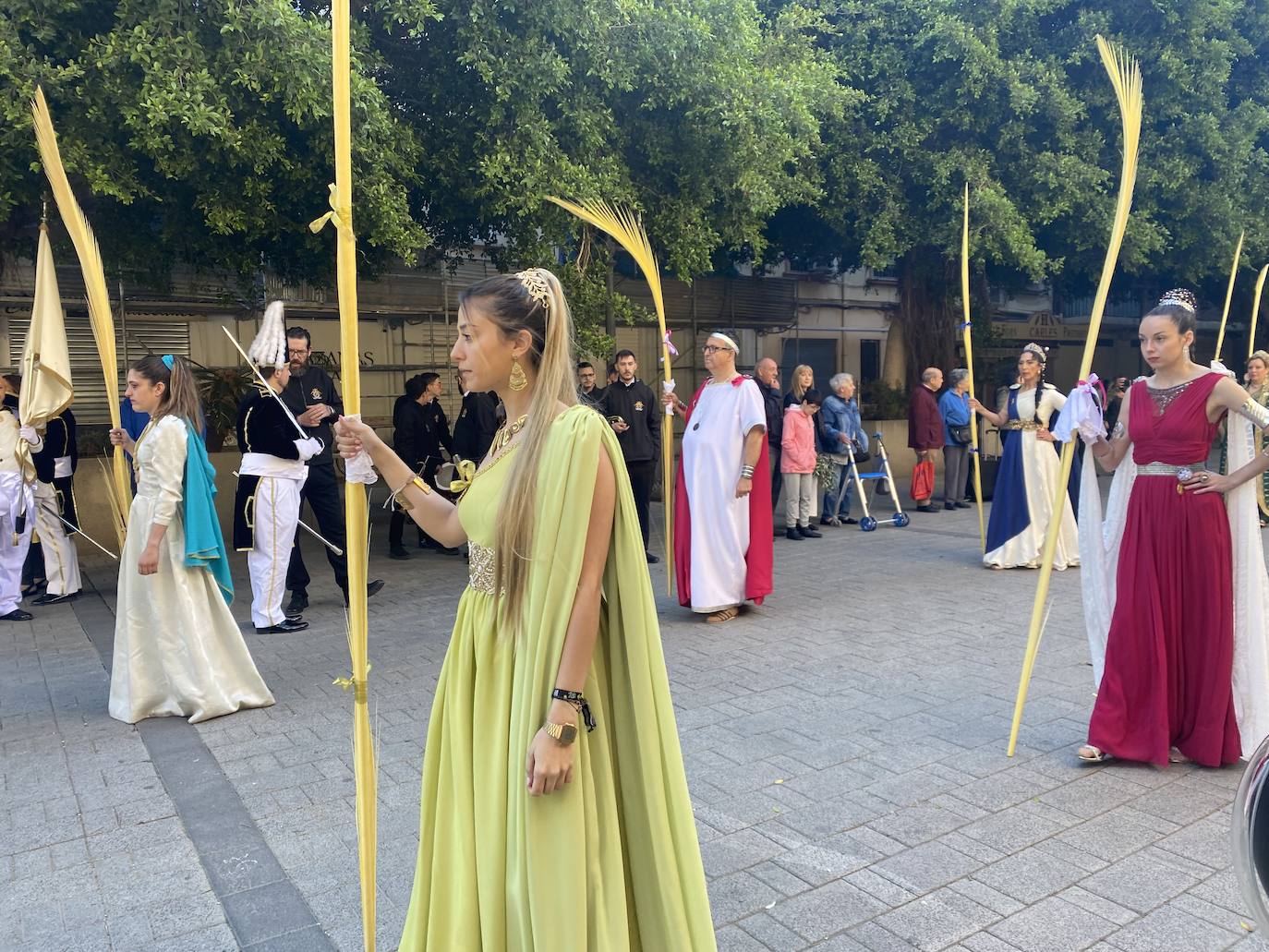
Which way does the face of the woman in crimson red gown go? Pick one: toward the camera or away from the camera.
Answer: toward the camera

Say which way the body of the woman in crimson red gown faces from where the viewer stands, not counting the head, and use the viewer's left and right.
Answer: facing the viewer and to the left of the viewer

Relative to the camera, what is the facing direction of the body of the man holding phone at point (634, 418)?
toward the camera

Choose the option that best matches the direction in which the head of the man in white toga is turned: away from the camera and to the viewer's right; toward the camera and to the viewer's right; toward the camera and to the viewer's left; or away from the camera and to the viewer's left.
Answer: toward the camera and to the viewer's left

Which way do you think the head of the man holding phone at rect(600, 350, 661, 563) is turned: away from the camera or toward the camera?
toward the camera

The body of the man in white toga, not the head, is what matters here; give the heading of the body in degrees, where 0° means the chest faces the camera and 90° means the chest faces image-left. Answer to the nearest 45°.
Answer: approximately 45°

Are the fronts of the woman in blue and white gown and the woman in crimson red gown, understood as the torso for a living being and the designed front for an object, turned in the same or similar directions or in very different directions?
same or similar directions

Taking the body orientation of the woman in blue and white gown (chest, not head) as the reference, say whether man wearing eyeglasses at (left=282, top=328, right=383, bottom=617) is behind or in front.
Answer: in front

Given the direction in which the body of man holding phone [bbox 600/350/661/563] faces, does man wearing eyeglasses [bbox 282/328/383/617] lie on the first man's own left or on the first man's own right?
on the first man's own right

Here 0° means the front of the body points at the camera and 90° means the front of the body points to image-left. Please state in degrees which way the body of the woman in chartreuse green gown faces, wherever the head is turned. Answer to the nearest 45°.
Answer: approximately 90°

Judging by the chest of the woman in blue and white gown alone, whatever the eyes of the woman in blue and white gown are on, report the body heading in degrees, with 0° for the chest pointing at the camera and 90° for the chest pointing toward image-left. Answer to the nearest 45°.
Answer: approximately 45°

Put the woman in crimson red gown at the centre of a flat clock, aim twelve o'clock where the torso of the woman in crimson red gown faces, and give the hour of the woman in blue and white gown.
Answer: The woman in blue and white gown is roughly at 4 o'clock from the woman in crimson red gown.

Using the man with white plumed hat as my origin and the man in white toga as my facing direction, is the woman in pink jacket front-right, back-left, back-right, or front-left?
front-left

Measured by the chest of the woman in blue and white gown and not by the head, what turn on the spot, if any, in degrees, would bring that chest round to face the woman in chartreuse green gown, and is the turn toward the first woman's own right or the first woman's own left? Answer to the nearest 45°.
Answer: approximately 45° to the first woman's own left
